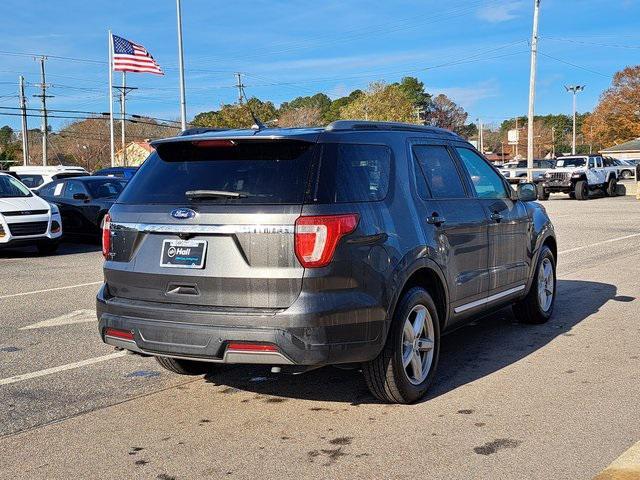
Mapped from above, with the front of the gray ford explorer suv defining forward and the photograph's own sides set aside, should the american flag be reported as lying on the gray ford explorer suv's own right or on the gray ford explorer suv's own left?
on the gray ford explorer suv's own left

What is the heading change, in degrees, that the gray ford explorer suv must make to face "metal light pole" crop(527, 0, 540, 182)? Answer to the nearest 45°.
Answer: approximately 45° to its left

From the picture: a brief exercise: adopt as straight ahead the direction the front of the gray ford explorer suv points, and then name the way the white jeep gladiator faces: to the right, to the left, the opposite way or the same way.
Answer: the opposite way

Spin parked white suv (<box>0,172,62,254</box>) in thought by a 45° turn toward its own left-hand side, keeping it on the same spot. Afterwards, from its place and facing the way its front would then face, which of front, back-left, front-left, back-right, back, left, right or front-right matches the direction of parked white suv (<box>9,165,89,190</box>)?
left

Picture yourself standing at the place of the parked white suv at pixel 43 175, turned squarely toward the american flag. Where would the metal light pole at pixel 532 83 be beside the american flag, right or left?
right

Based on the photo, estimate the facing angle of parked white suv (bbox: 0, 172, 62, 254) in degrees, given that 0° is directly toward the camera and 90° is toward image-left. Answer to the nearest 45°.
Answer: approximately 315°

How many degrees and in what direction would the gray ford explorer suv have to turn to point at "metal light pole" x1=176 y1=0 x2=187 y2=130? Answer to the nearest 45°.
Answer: approximately 45° to its left

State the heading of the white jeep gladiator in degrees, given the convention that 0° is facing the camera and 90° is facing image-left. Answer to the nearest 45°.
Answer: approximately 45°

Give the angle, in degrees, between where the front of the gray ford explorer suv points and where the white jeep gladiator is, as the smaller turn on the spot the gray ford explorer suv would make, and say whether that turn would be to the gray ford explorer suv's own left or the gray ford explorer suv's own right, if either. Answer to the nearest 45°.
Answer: approximately 45° to the gray ford explorer suv's own left

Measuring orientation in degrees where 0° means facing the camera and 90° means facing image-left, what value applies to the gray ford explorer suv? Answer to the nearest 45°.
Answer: approximately 225°
